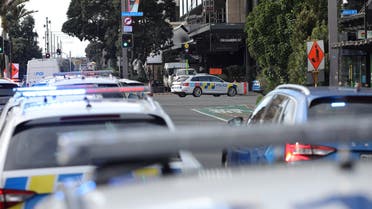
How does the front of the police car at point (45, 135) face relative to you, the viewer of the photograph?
facing away from the viewer

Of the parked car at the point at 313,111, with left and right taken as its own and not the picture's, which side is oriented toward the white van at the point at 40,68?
front

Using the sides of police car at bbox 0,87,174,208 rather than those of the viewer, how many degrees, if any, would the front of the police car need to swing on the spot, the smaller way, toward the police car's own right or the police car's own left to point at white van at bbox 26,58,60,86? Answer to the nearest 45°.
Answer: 0° — it already faces it

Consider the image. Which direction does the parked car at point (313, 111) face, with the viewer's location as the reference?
facing away from the viewer and to the left of the viewer

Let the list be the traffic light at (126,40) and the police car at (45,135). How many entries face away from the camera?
1

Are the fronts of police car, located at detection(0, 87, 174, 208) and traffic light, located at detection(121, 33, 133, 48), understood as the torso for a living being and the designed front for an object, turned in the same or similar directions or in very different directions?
very different directions

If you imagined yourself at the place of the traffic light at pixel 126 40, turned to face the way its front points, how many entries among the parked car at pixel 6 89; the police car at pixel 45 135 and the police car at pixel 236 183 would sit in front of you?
3

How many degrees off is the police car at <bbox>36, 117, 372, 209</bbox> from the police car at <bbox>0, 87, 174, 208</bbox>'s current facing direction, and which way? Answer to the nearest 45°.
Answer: approximately 180°

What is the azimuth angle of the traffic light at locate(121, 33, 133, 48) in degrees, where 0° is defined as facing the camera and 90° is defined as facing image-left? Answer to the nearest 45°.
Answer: approximately 0°

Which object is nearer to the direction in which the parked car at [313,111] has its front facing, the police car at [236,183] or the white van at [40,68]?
the white van

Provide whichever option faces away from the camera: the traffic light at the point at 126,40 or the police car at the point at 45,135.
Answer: the police car
